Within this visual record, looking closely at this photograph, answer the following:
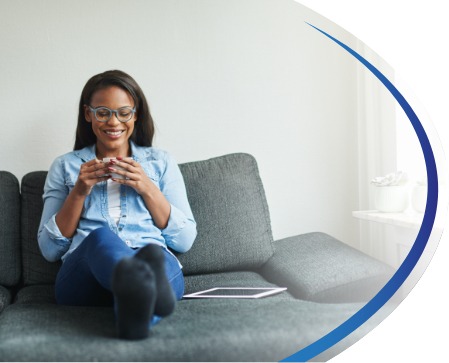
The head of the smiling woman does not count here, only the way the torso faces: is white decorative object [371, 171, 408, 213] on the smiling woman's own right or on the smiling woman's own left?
on the smiling woman's own left

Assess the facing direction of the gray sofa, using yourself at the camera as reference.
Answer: facing the viewer

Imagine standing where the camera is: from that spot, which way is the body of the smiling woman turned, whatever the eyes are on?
toward the camera

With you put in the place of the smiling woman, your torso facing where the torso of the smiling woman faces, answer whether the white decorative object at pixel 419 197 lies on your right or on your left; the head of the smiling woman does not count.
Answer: on your left

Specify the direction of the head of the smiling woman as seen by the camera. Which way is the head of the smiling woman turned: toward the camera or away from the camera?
toward the camera
